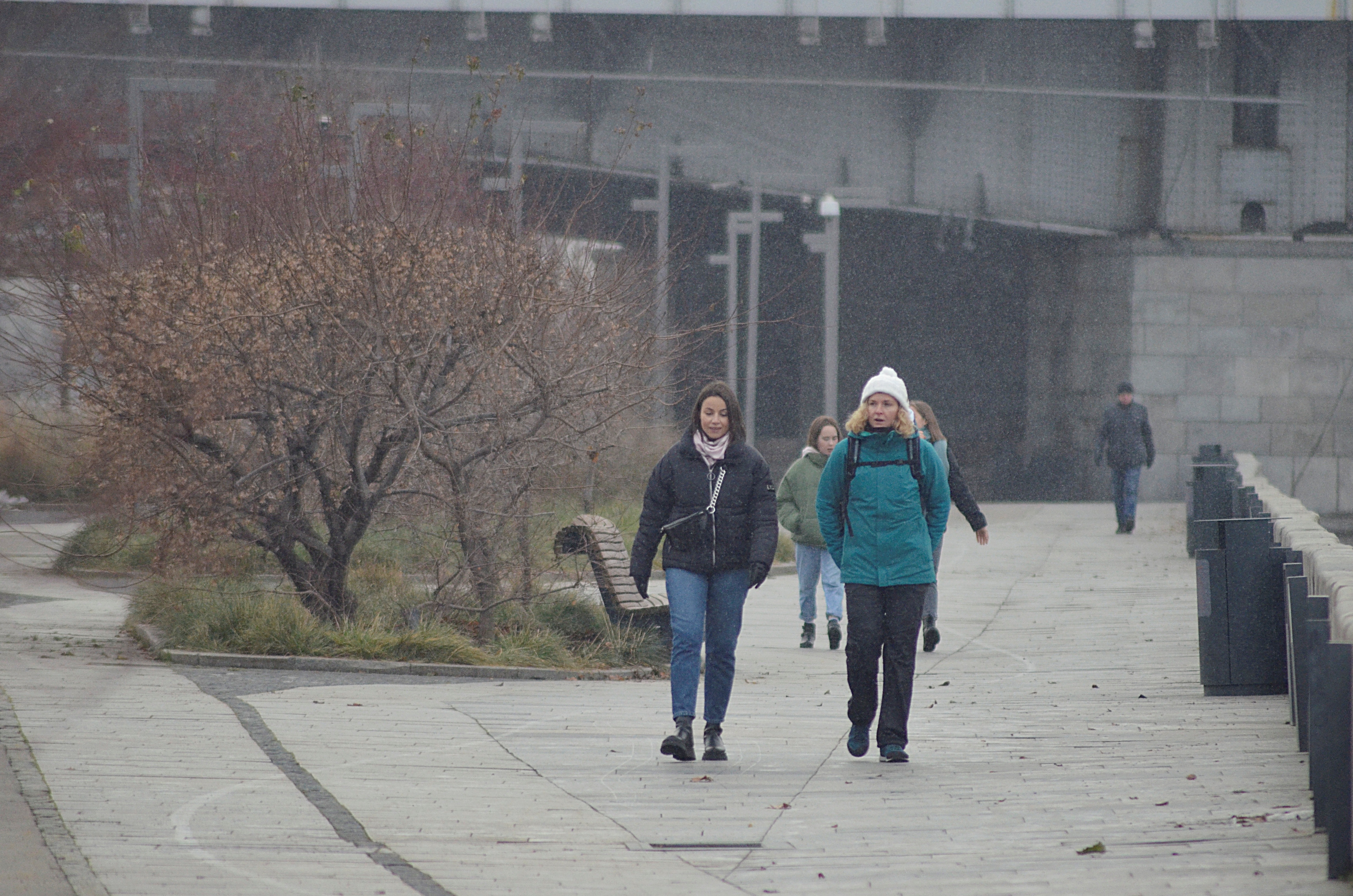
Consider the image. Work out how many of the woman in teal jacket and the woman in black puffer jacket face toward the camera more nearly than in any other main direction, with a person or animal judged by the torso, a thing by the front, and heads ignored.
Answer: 2

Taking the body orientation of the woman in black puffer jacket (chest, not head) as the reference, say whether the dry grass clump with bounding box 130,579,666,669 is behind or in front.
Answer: behind

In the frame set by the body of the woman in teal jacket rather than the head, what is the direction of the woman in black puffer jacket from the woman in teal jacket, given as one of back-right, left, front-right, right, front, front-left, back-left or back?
right

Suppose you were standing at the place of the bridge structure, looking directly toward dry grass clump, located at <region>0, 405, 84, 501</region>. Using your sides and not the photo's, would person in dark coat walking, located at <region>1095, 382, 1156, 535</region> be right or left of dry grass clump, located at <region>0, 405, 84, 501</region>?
left

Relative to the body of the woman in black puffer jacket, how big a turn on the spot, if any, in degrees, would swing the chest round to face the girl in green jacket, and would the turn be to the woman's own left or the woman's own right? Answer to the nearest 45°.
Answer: approximately 180°

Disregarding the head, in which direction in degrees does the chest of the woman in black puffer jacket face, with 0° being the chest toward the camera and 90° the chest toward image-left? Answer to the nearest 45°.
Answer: approximately 0°

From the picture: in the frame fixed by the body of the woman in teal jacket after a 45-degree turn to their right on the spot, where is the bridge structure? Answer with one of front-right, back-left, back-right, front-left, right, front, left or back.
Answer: back-right

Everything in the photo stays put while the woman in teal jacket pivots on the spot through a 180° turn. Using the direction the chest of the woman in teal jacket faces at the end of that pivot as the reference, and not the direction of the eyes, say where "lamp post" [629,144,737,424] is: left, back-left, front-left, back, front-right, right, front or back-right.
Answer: front

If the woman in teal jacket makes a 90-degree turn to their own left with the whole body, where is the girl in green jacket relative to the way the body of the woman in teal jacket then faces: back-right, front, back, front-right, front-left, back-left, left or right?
left

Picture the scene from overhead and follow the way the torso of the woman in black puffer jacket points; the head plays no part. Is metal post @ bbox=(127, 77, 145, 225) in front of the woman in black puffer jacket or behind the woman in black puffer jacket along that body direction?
behind

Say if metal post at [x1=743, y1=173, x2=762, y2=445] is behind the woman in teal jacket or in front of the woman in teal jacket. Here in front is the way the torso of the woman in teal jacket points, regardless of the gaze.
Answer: behind
